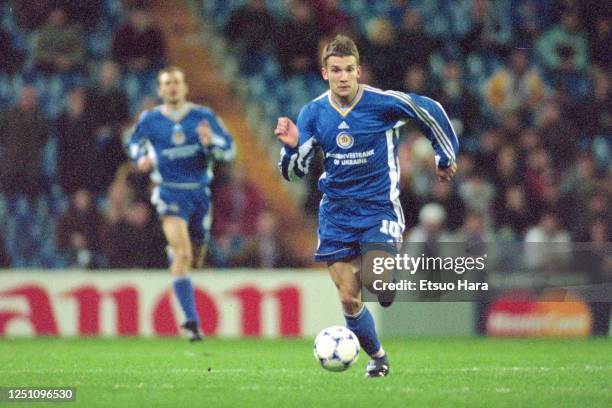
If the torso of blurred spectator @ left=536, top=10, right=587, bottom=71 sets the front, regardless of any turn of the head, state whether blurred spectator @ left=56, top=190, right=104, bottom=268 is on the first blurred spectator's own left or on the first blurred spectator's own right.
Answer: on the first blurred spectator's own right

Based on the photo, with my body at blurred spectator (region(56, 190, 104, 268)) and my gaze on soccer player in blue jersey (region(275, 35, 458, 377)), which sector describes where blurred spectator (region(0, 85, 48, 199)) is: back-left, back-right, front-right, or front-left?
back-right

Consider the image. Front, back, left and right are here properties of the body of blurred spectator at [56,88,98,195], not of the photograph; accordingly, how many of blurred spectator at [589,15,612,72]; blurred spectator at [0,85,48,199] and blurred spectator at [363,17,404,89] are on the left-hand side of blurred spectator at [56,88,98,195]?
2

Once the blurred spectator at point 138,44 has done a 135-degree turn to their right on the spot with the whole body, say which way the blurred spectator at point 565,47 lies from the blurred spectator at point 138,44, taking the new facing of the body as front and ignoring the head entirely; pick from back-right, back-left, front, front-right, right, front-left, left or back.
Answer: back-right

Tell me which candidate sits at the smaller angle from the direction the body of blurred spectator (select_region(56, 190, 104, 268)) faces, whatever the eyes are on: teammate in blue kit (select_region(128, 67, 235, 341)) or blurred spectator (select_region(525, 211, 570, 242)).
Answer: the teammate in blue kit

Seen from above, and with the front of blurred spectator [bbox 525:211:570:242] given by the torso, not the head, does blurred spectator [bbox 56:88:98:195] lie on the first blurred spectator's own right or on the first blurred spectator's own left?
on the first blurred spectator's own right

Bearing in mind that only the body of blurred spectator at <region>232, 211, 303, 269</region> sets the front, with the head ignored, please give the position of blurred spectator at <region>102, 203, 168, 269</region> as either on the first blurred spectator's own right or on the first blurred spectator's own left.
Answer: on the first blurred spectator's own right

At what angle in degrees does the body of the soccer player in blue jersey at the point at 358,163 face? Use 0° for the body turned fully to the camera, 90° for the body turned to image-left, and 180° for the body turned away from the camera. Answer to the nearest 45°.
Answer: approximately 0°
